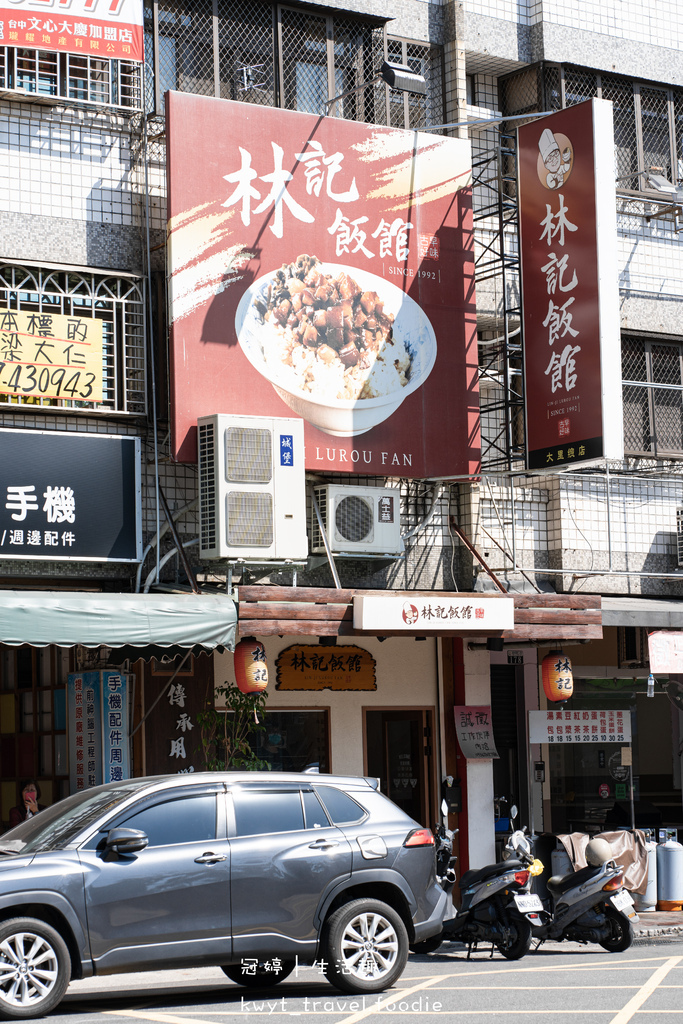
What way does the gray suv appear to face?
to the viewer's left

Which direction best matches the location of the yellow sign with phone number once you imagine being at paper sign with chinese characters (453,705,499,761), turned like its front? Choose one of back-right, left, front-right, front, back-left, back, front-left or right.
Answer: front-right

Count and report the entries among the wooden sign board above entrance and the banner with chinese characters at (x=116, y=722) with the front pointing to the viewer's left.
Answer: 0

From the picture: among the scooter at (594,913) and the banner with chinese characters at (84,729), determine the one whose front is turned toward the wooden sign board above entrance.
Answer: the scooter
